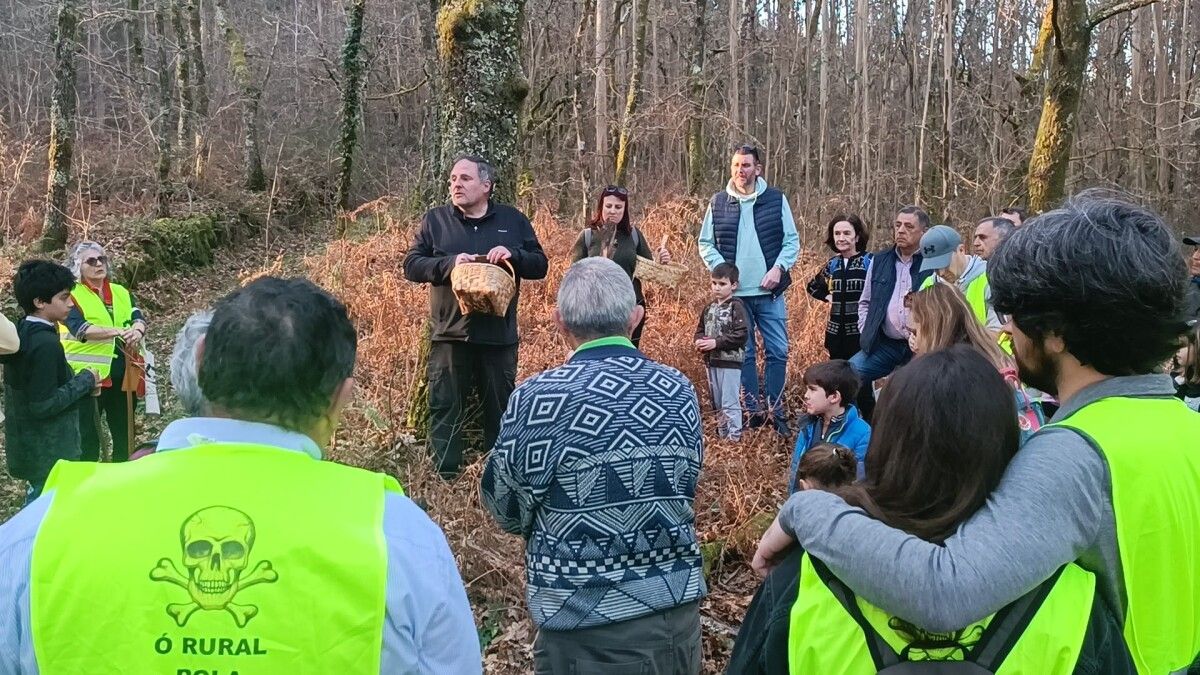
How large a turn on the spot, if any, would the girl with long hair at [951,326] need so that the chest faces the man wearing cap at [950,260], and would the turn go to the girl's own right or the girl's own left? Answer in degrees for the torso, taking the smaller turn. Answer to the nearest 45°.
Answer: approximately 90° to the girl's own right

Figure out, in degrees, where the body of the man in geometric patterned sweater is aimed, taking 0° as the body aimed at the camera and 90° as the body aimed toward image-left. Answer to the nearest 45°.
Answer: approximately 180°

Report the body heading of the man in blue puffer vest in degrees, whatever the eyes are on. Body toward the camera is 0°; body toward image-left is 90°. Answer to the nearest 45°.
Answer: approximately 0°

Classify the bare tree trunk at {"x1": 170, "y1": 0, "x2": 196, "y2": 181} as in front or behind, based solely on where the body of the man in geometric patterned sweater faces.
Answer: in front

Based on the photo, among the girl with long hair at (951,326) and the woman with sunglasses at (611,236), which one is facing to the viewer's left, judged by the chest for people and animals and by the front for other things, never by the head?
the girl with long hair

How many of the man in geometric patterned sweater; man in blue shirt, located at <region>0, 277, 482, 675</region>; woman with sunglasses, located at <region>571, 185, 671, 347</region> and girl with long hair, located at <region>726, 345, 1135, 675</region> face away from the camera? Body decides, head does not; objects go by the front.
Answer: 3

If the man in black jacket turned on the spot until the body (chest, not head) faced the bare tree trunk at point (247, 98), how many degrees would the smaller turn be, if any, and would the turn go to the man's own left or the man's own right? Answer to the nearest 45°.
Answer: approximately 180°

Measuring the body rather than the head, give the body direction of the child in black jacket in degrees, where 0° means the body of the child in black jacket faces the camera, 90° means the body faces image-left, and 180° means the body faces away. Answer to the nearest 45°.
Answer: approximately 270°

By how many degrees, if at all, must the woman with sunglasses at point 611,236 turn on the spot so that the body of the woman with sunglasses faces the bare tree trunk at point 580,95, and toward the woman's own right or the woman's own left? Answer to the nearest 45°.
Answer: approximately 180°

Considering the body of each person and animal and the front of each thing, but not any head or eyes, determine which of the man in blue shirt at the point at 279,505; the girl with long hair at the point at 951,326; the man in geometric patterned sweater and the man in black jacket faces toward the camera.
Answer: the man in black jacket

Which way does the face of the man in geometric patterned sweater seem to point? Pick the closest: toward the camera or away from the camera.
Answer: away from the camera

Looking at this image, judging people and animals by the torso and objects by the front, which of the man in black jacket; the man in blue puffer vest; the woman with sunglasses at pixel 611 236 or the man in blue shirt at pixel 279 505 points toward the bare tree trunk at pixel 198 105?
the man in blue shirt

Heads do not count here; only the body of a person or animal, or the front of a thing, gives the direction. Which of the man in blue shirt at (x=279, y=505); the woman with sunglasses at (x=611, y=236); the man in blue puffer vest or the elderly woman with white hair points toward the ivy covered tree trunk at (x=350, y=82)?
the man in blue shirt

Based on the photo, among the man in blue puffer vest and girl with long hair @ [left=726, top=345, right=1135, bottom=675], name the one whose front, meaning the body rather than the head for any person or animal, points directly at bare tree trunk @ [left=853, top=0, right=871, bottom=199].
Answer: the girl with long hair

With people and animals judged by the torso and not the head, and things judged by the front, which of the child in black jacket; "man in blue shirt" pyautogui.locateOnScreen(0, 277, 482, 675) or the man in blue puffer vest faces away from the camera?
the man in blue shirt

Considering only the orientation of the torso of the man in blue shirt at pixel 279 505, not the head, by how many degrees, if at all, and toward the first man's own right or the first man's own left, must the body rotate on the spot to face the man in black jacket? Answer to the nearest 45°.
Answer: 0° — they already face them

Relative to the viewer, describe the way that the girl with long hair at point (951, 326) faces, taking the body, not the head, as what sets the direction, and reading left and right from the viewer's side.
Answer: facing to the left of the viewer
